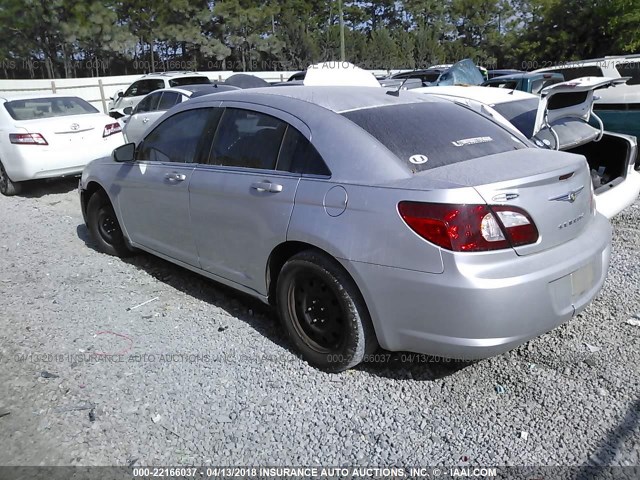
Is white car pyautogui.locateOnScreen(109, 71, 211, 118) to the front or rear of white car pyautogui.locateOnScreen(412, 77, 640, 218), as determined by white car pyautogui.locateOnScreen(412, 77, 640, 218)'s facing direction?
to the front

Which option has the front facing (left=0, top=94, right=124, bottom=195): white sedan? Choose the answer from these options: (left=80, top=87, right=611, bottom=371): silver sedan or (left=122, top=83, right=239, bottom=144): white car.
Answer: the silver sedan

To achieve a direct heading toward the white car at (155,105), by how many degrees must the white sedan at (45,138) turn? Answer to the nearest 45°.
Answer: approximately 90° to its right

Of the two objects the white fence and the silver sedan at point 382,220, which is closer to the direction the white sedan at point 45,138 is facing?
the white fence

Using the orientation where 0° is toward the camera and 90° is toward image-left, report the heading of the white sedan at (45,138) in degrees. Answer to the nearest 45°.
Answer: approximately 135°

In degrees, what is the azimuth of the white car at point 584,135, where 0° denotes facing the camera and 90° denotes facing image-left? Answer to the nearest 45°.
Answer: approximately 135°

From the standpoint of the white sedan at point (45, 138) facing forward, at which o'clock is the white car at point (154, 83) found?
The white car is roughly at 2 o'clock from the white sedan.

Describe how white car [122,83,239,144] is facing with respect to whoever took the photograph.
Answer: facing away from the viewer and to the left of the viewer

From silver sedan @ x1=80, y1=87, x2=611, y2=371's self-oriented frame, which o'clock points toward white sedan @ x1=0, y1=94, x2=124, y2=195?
The white sedan is roughly at 12 o'clock from the silver sedan.

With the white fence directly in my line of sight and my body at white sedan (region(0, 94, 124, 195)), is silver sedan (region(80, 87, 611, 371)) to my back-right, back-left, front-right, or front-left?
back-right

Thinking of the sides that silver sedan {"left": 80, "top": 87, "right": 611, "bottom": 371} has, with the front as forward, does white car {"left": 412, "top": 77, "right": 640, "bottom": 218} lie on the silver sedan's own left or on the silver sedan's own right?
on the silver sedan's own right

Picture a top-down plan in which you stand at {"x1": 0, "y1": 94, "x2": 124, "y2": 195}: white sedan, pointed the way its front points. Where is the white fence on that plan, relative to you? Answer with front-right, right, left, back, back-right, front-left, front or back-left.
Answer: front-right
